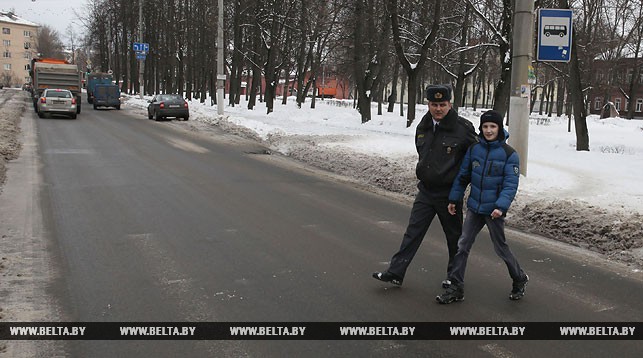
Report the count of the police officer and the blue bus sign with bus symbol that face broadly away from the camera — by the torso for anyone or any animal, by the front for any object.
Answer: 0

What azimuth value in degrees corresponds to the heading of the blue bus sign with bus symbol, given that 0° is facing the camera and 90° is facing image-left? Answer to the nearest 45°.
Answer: approximately 0°

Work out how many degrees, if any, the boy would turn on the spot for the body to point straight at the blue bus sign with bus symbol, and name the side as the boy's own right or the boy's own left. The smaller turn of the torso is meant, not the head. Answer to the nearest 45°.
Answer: approximately 135° to the boy's own right

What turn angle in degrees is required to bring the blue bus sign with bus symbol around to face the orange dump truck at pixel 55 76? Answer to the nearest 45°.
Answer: approximately 135° to its right
